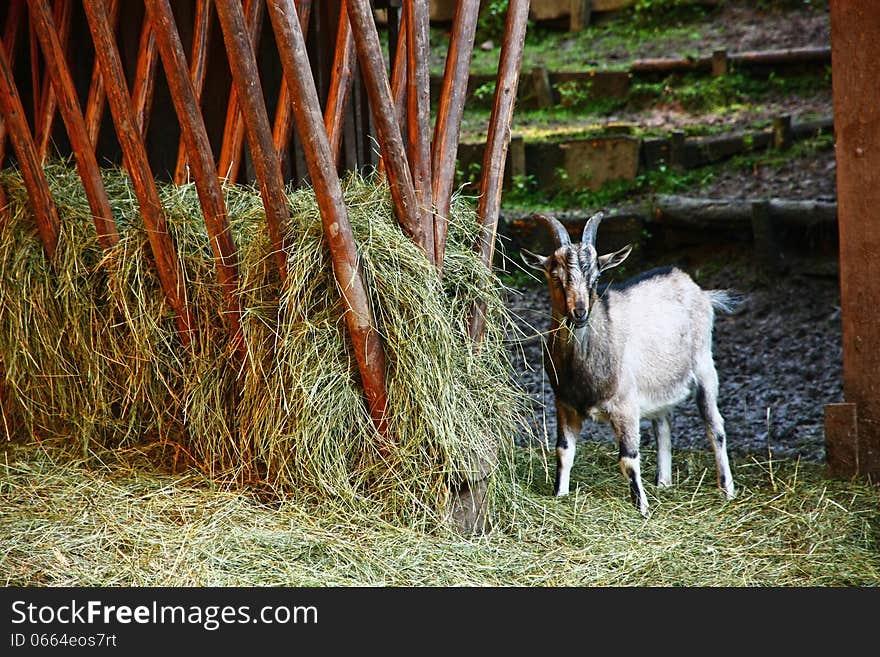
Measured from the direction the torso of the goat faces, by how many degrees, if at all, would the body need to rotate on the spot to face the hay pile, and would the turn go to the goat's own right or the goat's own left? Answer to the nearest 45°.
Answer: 0° — it already faces it

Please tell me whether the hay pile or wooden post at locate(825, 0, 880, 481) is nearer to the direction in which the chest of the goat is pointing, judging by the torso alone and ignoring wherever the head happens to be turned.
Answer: the hay pile

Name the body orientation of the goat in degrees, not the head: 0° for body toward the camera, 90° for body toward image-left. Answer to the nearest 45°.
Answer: approximately 45°

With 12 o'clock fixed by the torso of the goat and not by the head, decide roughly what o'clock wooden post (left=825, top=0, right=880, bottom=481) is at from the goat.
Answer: The wooden post is roughly at 7 o'clock from the goat.
